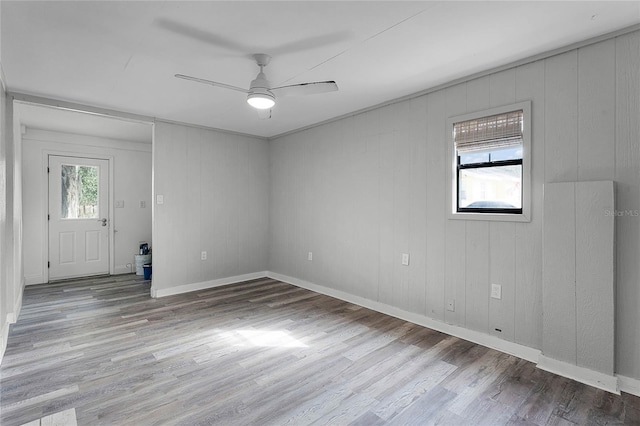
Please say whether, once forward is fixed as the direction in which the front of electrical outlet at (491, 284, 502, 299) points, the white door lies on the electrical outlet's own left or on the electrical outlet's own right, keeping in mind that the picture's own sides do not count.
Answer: on the electrical outlet's own right

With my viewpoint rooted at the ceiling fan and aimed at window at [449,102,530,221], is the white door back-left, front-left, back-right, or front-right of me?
back-left

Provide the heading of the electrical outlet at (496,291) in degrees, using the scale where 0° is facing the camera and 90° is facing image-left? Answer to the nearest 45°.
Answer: approximately 0°
